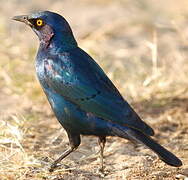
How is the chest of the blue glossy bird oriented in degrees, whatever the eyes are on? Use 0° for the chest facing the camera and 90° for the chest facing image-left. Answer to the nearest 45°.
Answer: approximately 90°
